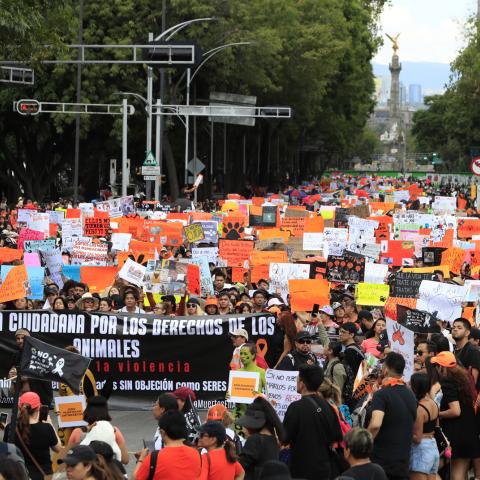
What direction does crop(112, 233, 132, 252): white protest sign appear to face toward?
toward the camera

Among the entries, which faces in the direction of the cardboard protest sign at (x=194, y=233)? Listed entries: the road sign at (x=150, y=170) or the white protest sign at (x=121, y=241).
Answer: the road sign

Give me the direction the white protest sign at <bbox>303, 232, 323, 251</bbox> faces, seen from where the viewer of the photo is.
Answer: facing the viewer

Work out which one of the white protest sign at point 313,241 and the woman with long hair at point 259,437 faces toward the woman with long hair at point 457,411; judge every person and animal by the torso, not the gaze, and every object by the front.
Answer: the white protest sign

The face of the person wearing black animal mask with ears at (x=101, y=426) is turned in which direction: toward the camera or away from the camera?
away from the camera

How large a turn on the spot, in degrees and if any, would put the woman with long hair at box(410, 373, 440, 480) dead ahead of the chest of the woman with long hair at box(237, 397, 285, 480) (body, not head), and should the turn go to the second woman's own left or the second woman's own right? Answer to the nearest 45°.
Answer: approximately 135° to the second woman's own right

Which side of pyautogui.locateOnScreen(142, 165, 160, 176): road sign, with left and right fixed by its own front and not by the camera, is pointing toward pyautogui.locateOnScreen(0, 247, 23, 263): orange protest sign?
front

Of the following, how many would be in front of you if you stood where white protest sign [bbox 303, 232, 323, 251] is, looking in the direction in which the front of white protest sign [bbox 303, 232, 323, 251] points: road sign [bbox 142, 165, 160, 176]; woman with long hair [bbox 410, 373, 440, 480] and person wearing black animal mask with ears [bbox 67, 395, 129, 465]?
2

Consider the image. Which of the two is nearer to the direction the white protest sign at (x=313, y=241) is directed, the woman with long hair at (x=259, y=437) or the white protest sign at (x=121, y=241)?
the woman with long hair

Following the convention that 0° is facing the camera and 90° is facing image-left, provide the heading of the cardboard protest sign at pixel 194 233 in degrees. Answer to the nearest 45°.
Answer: approximately 0°

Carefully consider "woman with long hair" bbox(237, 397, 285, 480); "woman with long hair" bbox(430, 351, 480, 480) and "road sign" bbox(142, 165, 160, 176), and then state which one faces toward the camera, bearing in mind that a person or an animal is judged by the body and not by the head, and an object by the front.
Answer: the road sign

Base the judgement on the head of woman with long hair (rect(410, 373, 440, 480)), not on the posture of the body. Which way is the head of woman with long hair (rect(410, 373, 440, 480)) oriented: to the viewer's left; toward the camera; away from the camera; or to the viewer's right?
away from the camera

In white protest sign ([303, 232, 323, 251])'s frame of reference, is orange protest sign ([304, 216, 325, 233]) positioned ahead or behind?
behind

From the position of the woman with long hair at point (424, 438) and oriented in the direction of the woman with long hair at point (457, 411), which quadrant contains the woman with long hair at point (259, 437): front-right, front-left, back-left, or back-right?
back-left
